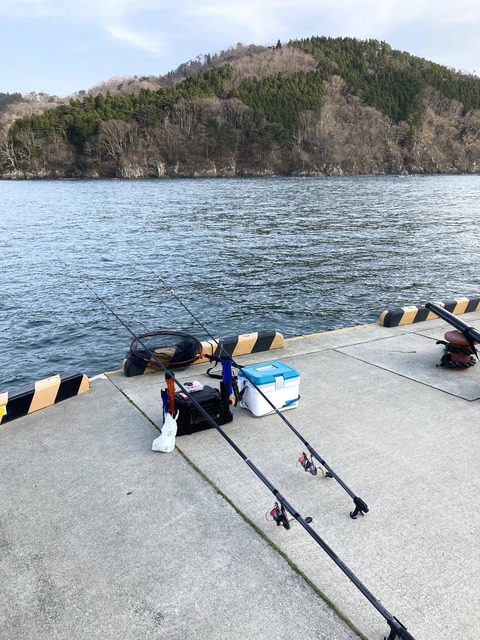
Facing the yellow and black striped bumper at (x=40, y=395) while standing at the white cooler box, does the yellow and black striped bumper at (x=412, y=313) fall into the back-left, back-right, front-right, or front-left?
back-right

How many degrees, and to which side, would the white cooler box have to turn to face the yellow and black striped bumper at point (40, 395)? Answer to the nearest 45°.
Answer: approximately 135° to its right

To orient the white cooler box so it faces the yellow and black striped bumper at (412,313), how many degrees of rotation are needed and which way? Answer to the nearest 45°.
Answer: approximately 90° to its left

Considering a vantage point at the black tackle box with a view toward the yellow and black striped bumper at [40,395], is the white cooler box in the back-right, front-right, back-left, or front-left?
back-right

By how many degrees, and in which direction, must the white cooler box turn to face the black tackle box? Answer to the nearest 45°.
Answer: approximately 90° to its right

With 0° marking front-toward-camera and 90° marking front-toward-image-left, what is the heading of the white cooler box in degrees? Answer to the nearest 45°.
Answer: approximately 315°

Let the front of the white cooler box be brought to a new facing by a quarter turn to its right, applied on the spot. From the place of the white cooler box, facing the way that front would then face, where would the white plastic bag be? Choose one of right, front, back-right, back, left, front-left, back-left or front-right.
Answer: front

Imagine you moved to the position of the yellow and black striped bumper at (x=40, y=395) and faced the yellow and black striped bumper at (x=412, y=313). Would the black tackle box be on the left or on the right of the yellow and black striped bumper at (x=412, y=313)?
right
